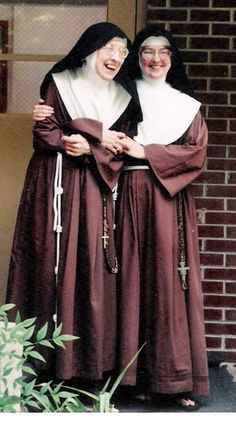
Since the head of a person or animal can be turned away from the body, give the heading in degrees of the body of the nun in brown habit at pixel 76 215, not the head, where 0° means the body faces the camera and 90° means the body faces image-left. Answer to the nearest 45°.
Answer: approximately 315°

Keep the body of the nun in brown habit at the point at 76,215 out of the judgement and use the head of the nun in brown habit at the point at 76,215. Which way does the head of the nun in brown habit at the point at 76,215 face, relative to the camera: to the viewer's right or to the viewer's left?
to the viewer's right
